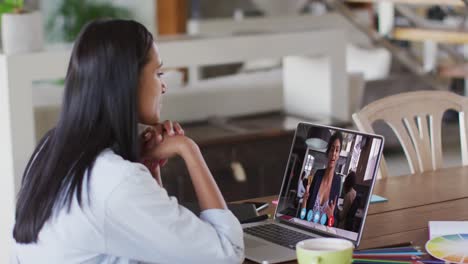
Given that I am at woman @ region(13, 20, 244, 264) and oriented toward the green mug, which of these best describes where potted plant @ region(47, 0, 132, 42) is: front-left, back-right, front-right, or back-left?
back-left

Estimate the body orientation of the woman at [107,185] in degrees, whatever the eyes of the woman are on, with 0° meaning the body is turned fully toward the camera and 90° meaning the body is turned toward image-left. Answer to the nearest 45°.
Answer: approximately 225°

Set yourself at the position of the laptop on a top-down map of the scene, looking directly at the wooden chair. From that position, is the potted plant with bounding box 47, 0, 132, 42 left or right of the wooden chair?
left

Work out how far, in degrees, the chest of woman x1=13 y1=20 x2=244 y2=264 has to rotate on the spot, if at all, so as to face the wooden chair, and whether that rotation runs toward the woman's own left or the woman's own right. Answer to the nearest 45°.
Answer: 0° — they already face it

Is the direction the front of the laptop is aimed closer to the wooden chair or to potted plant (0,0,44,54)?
the potted plant

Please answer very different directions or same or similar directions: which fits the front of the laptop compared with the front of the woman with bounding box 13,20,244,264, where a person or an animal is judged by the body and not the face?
very different directions

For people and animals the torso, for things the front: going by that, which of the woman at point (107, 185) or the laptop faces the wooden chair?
the woman

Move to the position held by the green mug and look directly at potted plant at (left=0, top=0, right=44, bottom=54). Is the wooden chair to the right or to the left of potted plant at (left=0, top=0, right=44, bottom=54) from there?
right

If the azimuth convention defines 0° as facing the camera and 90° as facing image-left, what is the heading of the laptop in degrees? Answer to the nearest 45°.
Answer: approximately 45°

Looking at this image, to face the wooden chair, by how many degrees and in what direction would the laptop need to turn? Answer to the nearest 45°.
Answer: approximately 135° to its right
